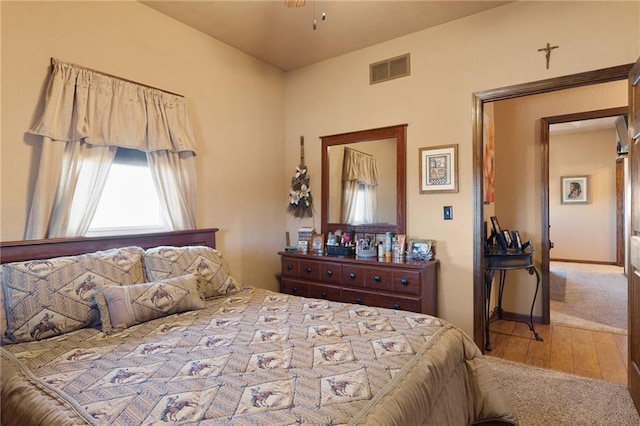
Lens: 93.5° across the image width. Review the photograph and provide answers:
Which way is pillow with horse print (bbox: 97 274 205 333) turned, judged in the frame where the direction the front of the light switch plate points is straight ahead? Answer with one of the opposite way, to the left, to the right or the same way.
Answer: to the left

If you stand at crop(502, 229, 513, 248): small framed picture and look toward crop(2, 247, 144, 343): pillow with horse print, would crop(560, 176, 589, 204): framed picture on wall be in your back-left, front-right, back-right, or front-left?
back-right

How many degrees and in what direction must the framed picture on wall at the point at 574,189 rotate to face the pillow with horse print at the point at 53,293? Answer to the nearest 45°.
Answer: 0° — it already faces it

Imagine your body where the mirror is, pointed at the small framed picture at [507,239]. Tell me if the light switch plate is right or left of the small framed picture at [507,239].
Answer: right

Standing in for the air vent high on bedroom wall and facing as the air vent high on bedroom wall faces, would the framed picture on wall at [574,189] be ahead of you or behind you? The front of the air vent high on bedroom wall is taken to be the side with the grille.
behind

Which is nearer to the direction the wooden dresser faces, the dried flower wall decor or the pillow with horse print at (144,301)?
the pillow with horse print

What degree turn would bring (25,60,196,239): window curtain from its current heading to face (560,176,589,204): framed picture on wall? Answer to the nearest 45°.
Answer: approximately 45° to its left

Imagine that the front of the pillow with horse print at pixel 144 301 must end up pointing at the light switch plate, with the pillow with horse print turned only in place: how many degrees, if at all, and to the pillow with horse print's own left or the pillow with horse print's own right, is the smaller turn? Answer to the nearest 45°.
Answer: approximately 45° to the pillow with horse print's own left
